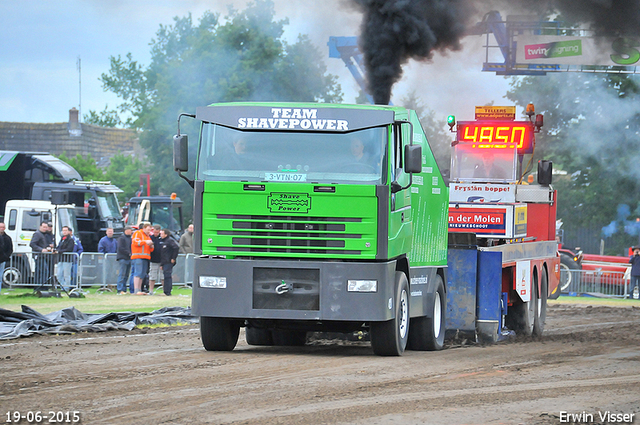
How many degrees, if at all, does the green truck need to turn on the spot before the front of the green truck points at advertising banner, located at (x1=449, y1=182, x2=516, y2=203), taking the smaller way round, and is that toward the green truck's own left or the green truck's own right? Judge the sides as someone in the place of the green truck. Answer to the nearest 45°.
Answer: approximately 135° to the green truck's own left

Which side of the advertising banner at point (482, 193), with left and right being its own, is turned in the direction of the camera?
front

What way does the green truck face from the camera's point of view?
toward the camera

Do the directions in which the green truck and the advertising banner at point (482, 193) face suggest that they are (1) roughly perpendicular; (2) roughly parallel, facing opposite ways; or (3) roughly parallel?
roughly parallel

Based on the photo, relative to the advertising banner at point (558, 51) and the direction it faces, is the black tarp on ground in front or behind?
in front
